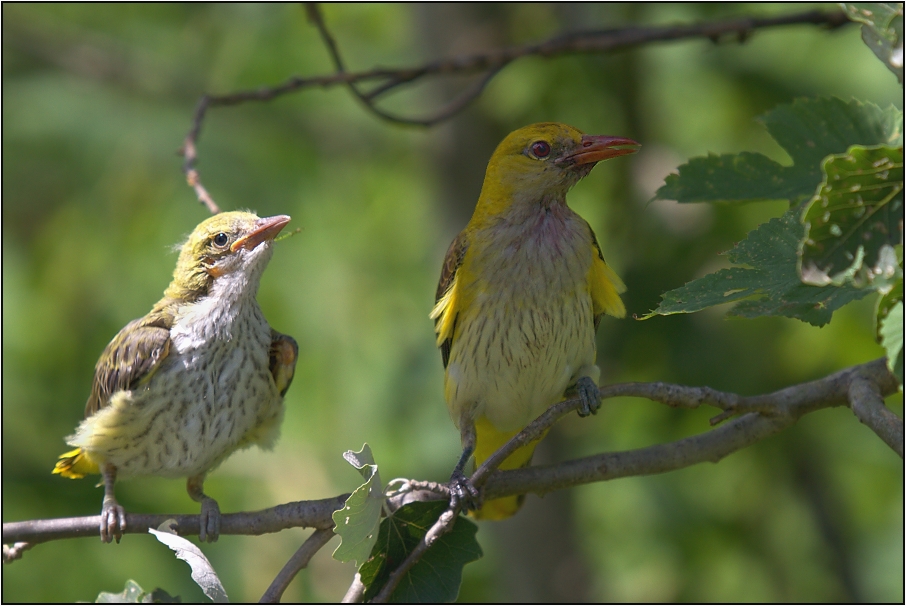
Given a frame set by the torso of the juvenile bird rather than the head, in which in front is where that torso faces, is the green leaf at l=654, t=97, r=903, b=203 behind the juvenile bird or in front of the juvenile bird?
in front

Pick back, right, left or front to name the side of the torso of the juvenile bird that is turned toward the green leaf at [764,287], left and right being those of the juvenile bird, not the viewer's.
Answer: front

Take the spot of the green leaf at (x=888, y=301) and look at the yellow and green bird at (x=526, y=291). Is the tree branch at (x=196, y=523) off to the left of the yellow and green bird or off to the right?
left

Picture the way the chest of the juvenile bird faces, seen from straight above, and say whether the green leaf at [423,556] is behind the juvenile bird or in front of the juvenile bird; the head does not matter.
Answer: in front

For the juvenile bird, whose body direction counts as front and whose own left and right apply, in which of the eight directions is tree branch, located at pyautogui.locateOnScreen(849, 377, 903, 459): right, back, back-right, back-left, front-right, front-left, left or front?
front
